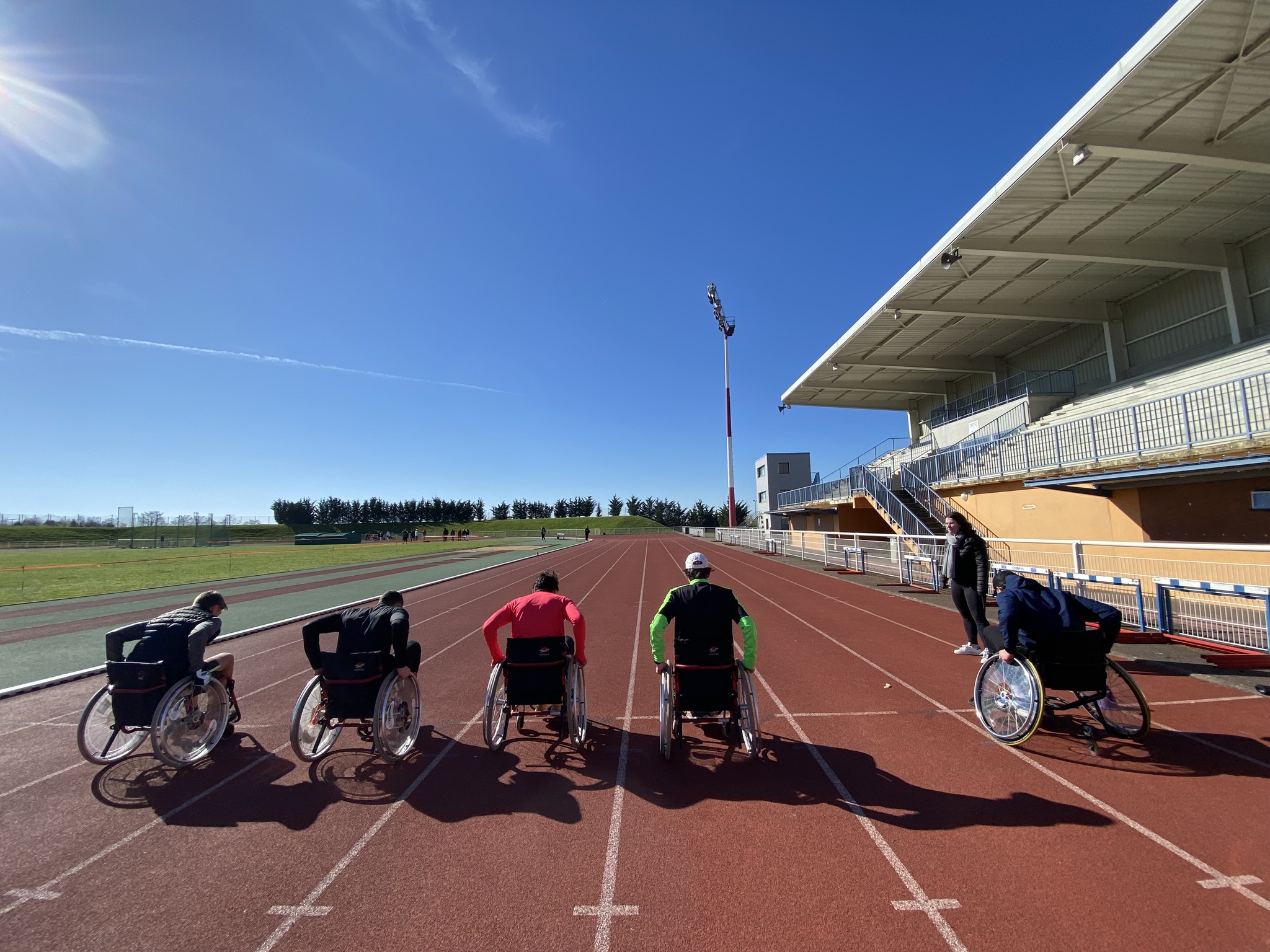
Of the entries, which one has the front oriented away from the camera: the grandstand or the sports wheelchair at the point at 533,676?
the sports wheelchair

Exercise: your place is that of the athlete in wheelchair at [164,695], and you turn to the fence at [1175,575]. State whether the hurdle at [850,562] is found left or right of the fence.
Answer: left

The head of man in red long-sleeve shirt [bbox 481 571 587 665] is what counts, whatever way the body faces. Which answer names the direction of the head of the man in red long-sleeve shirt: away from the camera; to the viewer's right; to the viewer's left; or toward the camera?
away from the camera

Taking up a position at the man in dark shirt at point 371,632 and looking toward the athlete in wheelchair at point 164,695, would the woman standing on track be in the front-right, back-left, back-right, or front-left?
back-right

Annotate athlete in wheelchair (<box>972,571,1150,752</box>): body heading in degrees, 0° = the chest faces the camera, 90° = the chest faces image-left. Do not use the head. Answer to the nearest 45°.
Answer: approximately 135°

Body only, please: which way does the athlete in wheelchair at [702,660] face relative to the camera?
away from the camera

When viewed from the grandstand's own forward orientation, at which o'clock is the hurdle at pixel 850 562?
The hurdle is roughly at 1 o'clock from the grandstand.

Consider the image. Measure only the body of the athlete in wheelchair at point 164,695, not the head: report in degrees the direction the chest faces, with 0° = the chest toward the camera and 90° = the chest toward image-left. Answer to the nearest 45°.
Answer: approximately 225°

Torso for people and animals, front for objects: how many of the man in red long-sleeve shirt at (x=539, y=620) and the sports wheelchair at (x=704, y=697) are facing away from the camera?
2

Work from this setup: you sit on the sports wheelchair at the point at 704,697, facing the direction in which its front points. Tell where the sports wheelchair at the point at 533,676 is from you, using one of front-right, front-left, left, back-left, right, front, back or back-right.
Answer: left

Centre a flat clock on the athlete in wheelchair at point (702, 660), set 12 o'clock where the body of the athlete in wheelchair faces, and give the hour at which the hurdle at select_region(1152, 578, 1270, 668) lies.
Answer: The hurdle is roughly at 2 o'clock from the athlete in wheelchair.

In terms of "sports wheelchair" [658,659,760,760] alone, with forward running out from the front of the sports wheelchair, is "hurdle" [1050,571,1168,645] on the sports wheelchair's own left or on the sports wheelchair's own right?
on the sports wheelchair's own right
